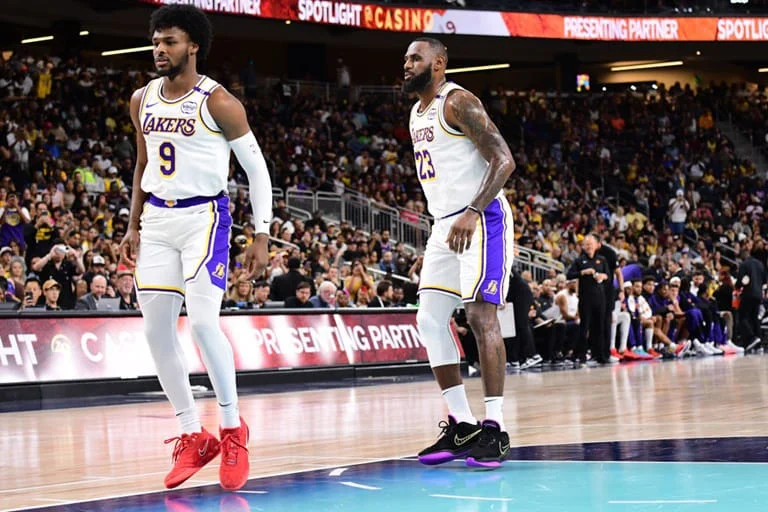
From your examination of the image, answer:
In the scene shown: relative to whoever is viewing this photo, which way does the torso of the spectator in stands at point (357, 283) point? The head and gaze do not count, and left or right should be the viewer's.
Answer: facing the viewer

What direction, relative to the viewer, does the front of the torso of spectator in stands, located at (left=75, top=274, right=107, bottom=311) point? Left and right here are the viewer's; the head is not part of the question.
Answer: facing the viewer and to the right of the viewer

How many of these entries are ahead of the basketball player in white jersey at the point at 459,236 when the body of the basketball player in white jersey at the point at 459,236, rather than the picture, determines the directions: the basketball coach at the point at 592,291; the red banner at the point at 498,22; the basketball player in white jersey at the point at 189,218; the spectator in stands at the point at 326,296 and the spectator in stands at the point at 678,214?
1

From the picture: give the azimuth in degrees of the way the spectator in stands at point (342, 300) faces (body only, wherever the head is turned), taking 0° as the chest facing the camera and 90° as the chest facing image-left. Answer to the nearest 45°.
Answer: approximately 0°

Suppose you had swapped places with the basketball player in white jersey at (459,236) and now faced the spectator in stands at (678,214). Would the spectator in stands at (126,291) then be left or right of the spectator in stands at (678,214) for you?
left

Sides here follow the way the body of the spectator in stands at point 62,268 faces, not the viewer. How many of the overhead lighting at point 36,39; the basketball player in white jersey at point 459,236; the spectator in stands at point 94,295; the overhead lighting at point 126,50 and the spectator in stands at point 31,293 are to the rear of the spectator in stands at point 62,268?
2

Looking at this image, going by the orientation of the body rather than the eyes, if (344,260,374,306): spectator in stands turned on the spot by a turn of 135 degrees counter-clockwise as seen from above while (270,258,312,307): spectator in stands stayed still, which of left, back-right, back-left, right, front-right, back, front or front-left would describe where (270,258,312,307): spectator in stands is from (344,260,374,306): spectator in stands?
back

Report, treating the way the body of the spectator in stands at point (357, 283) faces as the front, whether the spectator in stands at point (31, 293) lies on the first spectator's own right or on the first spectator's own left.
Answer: on the first spectator's own right

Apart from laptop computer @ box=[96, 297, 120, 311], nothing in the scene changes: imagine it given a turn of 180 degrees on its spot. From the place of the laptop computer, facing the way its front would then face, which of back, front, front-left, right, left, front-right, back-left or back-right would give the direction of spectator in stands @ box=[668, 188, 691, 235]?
back-left

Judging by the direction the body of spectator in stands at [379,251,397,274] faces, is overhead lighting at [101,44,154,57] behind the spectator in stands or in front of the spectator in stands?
behind

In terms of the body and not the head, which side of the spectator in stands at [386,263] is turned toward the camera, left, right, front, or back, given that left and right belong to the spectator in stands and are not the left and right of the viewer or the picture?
front

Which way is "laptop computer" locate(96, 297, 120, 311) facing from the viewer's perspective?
away from the camera

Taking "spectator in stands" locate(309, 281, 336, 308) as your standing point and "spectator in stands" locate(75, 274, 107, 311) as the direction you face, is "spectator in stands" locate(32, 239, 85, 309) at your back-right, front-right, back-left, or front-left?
front-right
